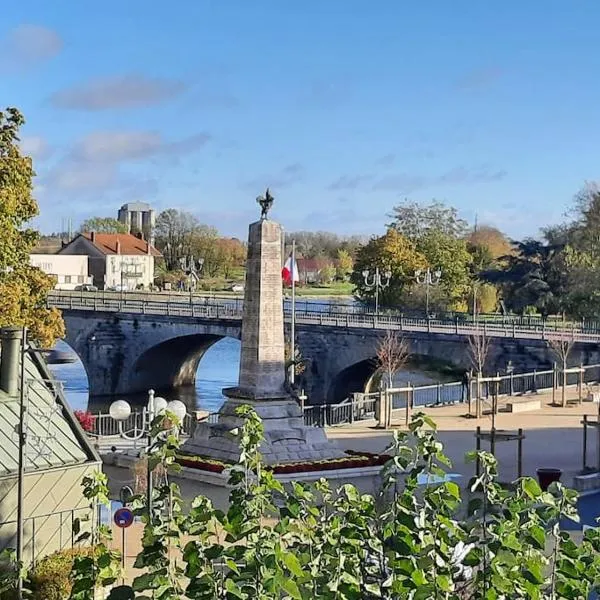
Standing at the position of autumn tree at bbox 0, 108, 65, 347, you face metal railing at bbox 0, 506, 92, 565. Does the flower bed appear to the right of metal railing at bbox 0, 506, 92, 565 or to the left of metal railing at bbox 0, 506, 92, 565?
left

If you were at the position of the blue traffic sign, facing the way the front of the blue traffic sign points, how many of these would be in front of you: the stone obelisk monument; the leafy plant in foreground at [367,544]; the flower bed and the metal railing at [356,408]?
1

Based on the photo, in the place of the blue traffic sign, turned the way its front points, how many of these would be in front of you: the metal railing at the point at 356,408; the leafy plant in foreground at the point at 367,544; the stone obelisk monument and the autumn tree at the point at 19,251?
1

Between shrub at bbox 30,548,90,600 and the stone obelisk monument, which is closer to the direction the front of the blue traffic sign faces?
the shrub

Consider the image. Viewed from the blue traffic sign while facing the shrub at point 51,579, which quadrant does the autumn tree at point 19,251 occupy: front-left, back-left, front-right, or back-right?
back-right

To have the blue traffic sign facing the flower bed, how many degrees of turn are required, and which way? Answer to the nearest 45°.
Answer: approximately 135° to its left

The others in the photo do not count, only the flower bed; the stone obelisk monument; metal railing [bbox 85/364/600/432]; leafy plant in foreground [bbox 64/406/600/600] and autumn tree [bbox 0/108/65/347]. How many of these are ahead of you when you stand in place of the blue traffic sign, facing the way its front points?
1

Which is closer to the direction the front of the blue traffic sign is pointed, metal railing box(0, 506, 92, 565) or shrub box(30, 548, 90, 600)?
the shrub

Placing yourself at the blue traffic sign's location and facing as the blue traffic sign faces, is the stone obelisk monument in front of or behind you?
behind

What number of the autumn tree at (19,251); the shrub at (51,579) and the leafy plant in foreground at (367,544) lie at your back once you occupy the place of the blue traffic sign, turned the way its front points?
1

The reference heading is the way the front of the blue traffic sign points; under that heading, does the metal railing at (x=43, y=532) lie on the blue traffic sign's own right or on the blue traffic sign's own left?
on the blue traffic sign's own right

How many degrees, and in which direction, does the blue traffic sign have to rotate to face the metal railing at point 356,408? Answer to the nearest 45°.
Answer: approximately 180°

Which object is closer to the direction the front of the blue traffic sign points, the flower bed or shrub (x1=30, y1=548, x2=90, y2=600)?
the shrub

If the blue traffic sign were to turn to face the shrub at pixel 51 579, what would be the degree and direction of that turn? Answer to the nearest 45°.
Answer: approximately 45° to its right

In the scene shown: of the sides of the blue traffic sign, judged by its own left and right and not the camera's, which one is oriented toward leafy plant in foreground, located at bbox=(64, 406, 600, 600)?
front

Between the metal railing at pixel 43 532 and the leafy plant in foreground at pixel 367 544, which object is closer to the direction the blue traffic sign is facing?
the leafy plant in foreground

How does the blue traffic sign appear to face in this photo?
toward the camera
